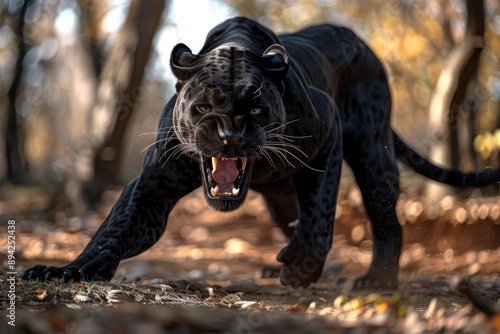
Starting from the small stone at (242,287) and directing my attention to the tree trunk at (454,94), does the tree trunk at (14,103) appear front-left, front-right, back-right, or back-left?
front-left

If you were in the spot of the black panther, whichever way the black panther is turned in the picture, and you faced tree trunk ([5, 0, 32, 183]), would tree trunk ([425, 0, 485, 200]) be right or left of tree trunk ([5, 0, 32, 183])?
right

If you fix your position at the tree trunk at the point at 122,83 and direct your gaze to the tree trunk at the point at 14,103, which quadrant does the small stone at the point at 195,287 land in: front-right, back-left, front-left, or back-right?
back-left

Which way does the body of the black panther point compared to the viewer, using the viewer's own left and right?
facing the viewer and to the left of the viewer

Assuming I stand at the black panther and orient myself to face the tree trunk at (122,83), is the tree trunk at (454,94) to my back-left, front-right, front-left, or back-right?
front-right

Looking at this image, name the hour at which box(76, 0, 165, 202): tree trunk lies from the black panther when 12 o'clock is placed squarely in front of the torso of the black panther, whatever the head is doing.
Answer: The tree trunk is roughly at 4 o'clock from the black panther.
